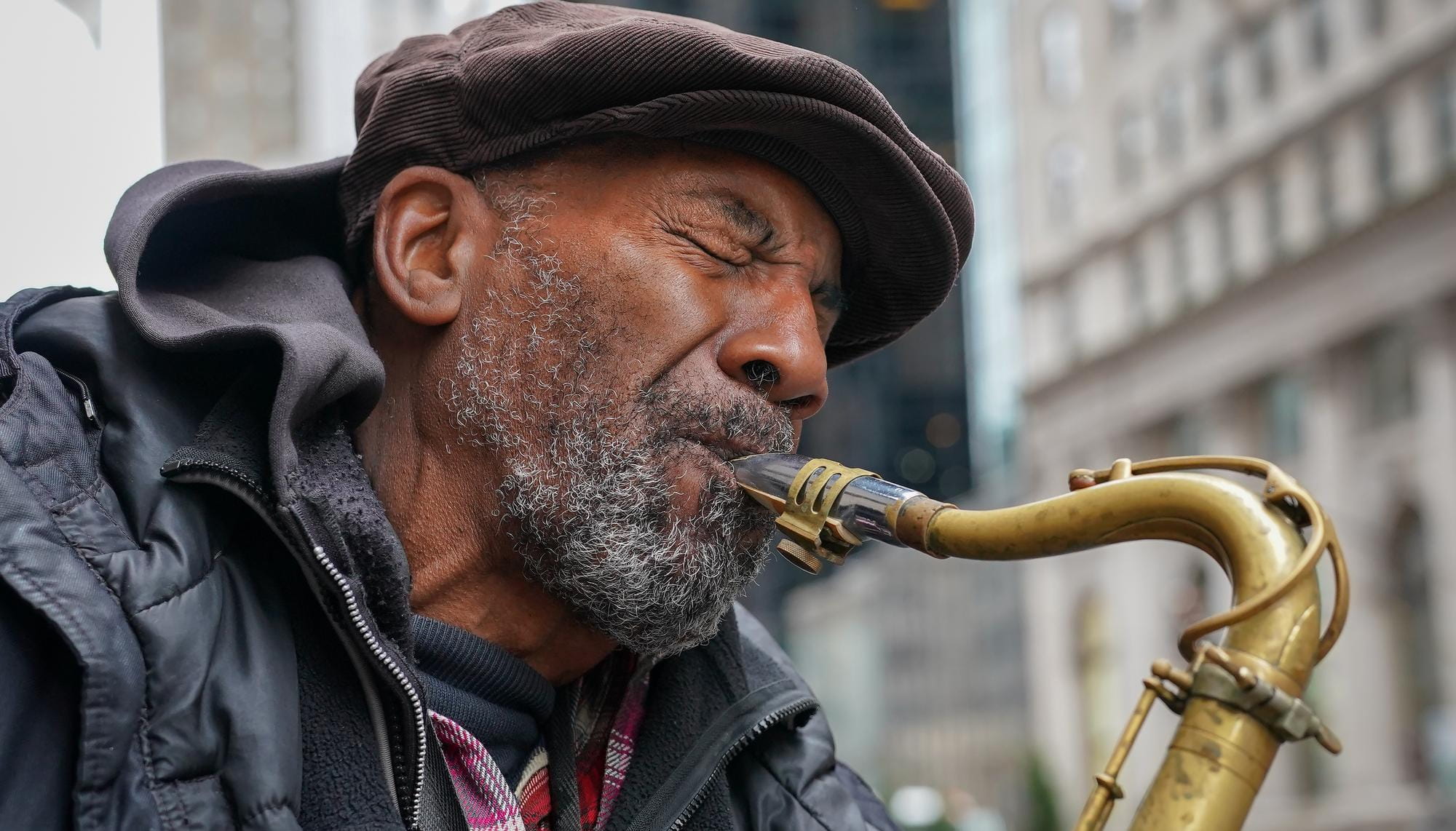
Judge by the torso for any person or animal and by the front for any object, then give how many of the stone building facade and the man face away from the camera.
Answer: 0

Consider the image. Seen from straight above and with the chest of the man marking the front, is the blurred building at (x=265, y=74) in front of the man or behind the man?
behind

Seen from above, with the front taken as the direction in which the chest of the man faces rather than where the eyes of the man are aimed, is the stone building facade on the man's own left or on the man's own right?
on the man's own left

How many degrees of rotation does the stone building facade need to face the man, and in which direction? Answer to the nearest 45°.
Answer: approximately 45° to its left

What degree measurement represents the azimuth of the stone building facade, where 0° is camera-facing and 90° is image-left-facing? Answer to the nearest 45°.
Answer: approximately 45°

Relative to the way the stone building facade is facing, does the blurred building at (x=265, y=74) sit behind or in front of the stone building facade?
in front
